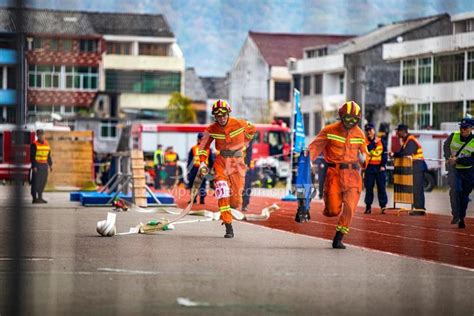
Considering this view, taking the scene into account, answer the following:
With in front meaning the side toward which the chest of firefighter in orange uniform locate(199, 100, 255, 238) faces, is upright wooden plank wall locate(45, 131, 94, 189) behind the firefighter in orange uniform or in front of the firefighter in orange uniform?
behind

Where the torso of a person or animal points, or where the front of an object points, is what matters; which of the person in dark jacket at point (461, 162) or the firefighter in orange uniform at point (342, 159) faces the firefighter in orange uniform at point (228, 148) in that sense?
the person in dark jacket
